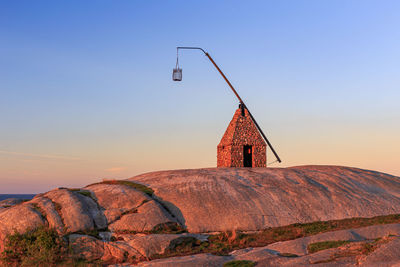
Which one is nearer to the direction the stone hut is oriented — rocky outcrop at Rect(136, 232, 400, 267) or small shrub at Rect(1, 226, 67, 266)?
the rocky outcrop

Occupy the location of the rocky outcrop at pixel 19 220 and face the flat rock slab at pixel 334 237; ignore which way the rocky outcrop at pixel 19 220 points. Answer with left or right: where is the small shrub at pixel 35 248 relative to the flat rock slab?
right

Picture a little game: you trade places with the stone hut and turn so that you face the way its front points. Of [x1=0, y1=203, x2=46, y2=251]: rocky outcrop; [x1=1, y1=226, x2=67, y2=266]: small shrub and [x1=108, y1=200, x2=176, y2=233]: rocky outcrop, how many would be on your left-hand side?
0

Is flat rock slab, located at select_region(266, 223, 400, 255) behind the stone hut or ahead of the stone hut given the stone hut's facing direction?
ahead

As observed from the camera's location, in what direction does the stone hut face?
facing the viewer and to the right of the viewer

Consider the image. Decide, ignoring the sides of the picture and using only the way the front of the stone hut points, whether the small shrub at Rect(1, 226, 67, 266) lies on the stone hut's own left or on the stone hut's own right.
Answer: on the stone hut's own right

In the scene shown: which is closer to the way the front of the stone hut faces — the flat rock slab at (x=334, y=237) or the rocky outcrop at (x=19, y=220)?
the flat rock slab

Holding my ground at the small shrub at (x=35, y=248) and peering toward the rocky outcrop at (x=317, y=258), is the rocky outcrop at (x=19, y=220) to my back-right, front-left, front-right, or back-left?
back-left

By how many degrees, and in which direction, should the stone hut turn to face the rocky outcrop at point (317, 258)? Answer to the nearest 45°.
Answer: approximately 45° to its right

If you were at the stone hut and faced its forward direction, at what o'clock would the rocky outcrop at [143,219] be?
The rocky outcrop is roughly at 2 o'clock from the stone hut.

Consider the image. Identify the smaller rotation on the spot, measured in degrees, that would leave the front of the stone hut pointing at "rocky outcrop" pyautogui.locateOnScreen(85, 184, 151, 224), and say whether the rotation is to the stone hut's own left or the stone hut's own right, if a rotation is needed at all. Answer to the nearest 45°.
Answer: approximately 90° to the stone hut's own right
